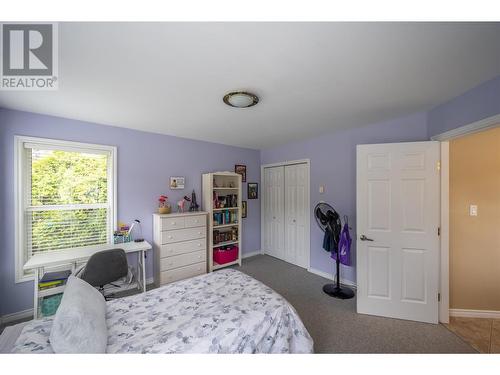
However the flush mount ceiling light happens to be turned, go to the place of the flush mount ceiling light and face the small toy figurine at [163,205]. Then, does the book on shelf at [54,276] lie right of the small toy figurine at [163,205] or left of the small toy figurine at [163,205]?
left

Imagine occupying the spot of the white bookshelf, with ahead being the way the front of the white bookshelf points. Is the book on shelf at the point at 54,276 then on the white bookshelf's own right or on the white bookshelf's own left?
on the white bookshelf's own right

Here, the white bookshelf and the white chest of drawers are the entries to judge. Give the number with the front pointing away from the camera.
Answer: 0

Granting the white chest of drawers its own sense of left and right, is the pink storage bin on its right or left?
on its left

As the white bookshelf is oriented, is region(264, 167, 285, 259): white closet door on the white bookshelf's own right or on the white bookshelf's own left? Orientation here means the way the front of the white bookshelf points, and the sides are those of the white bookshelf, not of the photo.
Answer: on the white bookshelf's own left

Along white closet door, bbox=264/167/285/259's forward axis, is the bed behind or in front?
in front

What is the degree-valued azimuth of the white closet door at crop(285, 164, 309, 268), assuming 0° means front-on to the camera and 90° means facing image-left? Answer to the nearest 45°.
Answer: approximately 45°

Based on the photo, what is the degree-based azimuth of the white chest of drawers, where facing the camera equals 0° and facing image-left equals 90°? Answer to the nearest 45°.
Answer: approximately 315°

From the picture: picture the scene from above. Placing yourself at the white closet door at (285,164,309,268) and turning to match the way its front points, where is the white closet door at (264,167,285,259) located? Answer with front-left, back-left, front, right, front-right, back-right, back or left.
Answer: right

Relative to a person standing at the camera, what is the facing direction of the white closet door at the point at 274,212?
facing the viewer and to the left of the viewer

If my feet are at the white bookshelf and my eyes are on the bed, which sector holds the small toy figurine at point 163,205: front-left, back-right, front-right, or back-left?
front-right

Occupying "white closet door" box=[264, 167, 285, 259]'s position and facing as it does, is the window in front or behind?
in front
